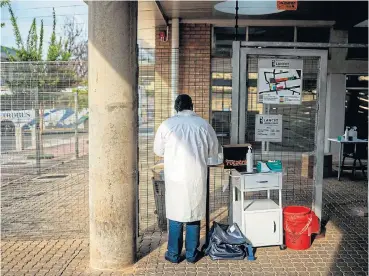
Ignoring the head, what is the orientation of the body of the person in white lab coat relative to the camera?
away from the camera

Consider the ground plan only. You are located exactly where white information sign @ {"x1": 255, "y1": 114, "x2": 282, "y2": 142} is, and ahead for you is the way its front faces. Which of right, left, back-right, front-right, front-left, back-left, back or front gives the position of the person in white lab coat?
front-right

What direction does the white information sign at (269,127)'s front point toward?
toward the camera

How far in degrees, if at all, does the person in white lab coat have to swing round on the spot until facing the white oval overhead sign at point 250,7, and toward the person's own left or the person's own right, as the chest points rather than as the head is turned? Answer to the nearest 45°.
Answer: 0° — they already face it

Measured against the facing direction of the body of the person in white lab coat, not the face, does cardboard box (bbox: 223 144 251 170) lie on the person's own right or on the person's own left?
on the person's own right

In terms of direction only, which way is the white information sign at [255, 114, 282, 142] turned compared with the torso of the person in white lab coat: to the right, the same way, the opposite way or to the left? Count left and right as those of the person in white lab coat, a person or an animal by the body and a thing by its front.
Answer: the opposite way

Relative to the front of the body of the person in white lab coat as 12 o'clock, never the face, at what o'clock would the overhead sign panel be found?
The overhead sign panel is roughly at 1 o'clock from the person in white lab coat.

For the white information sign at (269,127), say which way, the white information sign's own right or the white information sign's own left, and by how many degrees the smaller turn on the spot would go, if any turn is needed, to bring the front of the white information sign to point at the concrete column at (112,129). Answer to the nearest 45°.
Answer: approximately 45° to the white information sign's own right

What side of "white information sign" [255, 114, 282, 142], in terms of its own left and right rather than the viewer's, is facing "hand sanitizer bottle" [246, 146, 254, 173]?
front

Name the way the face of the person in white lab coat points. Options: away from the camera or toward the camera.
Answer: away from the camera

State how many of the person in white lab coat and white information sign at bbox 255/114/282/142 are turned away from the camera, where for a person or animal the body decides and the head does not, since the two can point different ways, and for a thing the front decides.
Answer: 1

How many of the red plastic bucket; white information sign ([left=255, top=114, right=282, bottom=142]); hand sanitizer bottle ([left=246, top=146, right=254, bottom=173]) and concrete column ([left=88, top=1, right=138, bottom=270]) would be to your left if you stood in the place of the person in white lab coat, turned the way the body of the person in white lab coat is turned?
1

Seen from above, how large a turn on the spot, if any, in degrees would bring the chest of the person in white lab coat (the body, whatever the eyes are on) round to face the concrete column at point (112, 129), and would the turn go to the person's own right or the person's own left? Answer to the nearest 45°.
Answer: approximately 90° to the person's own left

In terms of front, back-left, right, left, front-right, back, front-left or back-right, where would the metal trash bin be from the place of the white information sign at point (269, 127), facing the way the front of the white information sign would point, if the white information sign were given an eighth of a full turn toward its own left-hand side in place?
back-right

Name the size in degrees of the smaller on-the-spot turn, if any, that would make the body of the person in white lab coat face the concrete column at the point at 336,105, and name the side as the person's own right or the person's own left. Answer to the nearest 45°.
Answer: approximately 45° to the person's own right
